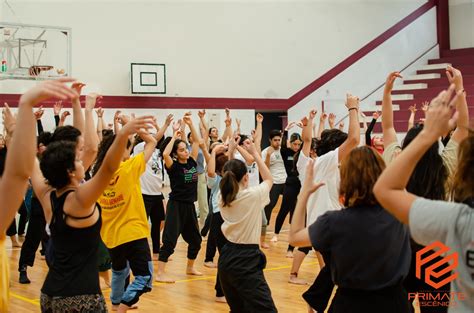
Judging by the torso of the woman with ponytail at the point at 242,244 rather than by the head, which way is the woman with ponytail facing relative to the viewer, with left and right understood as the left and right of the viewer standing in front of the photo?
facing away from the viewer and to the right of the viewer

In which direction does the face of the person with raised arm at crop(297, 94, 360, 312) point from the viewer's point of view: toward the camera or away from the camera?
away from the camera

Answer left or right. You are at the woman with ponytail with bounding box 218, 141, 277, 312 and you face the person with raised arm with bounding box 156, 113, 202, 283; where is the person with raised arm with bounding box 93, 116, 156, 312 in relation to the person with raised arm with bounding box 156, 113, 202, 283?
left

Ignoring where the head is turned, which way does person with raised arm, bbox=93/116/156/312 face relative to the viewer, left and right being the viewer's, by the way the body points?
facing away from the viewer and to the right of the viewer
